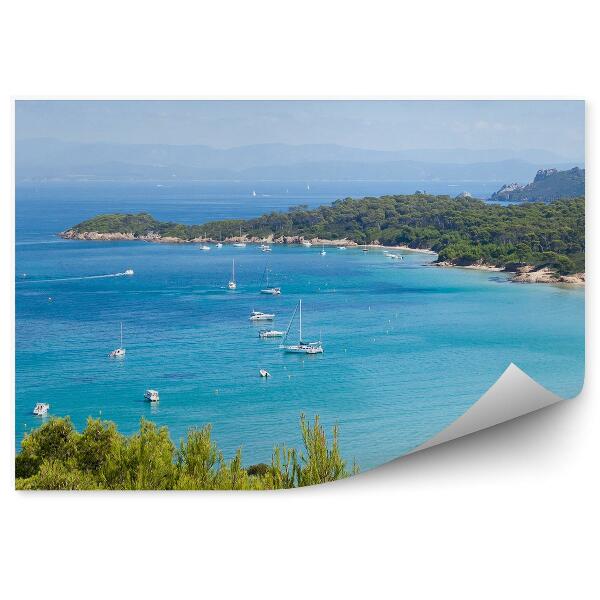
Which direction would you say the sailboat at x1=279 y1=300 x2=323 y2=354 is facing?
to the viewer's left

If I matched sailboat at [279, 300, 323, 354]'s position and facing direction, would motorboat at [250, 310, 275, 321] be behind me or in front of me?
in front
